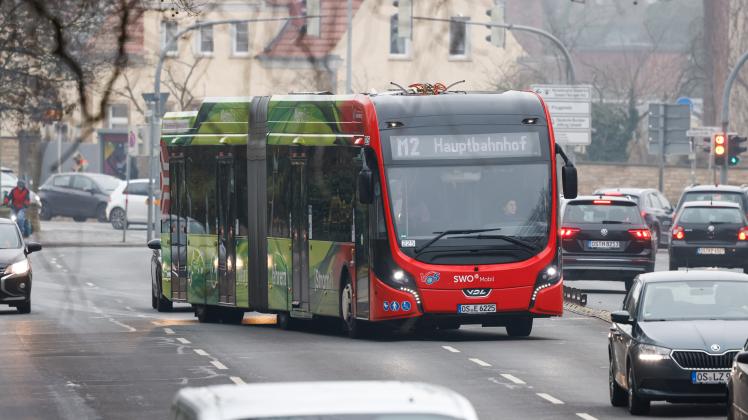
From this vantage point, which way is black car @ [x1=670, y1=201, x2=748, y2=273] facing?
away from the camera

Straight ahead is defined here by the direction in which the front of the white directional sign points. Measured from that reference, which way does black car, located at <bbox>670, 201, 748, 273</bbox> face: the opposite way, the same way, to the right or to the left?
the opposite way

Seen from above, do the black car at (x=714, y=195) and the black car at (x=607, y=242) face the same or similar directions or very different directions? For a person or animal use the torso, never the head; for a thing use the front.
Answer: same or similar directions

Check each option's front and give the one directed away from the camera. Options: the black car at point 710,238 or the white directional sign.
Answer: the black car

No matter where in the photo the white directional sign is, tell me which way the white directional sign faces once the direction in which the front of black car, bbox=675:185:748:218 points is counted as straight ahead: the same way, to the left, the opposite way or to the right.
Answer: the opposite way

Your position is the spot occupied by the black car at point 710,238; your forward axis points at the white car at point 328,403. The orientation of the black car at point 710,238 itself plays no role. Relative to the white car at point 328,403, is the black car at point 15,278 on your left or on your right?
right

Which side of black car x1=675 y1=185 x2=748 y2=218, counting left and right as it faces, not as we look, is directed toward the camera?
back

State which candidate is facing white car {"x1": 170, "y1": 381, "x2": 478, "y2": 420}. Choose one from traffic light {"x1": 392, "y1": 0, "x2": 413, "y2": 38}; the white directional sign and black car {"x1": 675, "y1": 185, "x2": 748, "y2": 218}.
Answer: the white directional sign

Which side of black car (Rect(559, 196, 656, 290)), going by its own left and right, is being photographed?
back

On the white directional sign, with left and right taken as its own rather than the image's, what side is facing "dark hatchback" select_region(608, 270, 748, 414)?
front

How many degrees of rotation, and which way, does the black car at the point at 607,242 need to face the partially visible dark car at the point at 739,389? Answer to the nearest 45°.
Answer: approximately 180°
